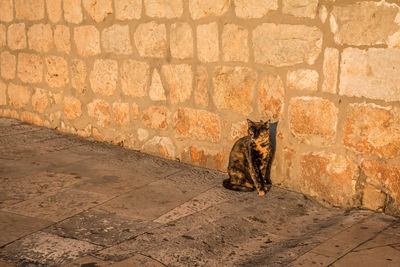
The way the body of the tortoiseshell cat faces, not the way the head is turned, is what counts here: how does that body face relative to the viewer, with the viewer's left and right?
facing the viewer and to the right of the viewer
